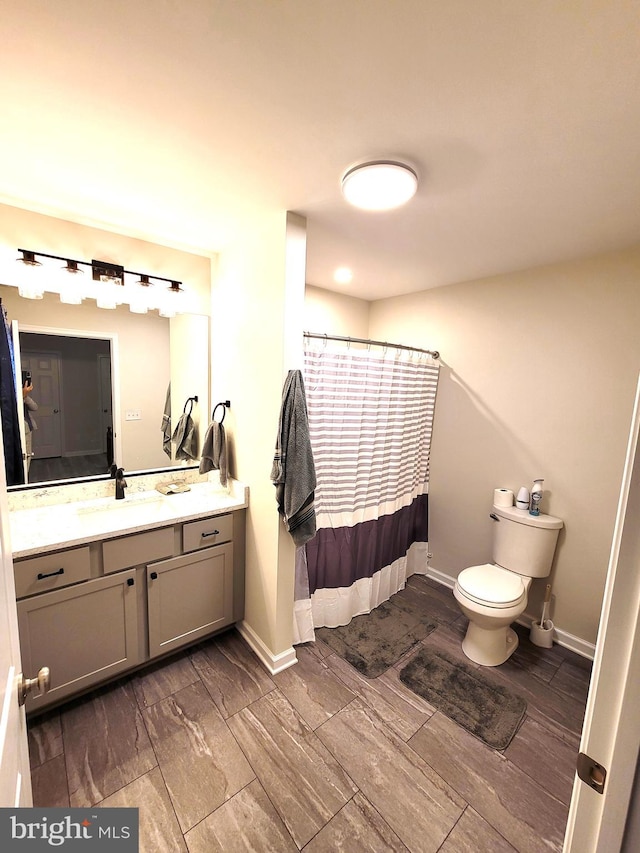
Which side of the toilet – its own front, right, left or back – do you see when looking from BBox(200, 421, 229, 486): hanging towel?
front

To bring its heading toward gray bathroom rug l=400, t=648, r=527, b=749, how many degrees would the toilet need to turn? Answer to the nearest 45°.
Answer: approximately 45° to its left

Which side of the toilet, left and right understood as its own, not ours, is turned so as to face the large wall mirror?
front

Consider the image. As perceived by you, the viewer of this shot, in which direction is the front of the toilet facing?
facing the viewer and to the left of the viewer

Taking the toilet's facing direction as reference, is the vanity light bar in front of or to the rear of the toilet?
in front

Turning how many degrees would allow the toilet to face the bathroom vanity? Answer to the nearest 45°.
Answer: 0° — it already faces it

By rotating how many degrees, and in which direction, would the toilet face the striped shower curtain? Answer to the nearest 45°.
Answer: approximately 45° to its right

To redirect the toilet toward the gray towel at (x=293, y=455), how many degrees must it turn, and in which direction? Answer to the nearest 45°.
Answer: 0° — it already faces it
